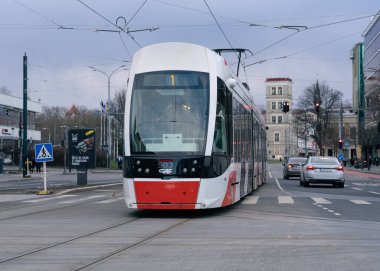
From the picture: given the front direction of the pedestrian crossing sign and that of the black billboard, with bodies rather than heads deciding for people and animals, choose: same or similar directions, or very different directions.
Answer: same or similar directions

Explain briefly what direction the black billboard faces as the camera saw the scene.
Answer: facing the viewer

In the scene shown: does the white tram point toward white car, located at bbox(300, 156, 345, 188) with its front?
no

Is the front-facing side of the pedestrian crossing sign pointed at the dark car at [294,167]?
no

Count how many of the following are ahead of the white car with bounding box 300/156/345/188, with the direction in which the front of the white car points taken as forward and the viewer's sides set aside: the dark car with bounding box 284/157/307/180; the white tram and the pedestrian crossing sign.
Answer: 1

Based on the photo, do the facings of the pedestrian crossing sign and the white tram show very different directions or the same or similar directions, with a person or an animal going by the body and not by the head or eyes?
same or similar directions

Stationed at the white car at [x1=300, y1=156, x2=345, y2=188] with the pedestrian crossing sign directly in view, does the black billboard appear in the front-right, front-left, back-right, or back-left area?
front-right

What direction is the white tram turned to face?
toward the camera

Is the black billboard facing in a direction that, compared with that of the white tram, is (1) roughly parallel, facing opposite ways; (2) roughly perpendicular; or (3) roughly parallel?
roughly parallel
